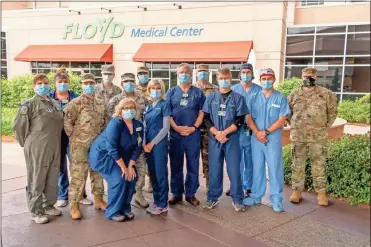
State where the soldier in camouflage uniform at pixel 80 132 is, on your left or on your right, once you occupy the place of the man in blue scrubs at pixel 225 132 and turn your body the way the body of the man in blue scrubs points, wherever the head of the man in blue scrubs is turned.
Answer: on your right

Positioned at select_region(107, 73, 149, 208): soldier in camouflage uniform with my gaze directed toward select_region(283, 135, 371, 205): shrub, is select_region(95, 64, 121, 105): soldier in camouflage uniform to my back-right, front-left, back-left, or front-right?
back-left

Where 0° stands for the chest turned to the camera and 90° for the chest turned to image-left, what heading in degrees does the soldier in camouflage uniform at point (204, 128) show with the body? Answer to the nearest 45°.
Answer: approximately 0°

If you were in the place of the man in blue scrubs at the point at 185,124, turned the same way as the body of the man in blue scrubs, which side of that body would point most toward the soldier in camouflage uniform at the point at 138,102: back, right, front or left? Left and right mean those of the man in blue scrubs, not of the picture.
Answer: right

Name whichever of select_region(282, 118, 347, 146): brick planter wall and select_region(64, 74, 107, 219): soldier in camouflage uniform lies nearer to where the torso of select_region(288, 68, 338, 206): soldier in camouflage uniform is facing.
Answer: the soldier in camouflage uniform

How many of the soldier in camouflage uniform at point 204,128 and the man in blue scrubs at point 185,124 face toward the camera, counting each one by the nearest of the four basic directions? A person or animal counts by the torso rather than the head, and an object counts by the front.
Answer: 2
